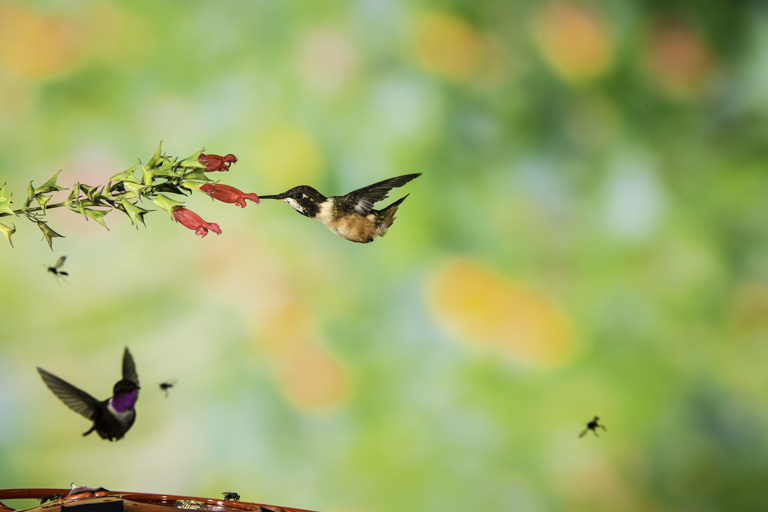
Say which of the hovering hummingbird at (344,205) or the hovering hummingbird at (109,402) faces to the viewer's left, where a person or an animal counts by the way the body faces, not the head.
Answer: the hovering hummingbird at (344,205)

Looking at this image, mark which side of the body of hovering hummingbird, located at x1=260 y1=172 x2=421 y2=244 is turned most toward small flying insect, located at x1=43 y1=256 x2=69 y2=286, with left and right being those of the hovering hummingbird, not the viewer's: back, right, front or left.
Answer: front

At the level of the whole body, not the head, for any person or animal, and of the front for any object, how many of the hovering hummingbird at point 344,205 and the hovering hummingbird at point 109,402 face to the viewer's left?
1

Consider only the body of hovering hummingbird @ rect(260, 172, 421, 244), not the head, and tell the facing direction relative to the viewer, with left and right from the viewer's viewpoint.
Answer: facing to the left of the viewer

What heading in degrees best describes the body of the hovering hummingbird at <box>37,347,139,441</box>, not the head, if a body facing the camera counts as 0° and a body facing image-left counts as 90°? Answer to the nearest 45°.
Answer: approximately 315°
